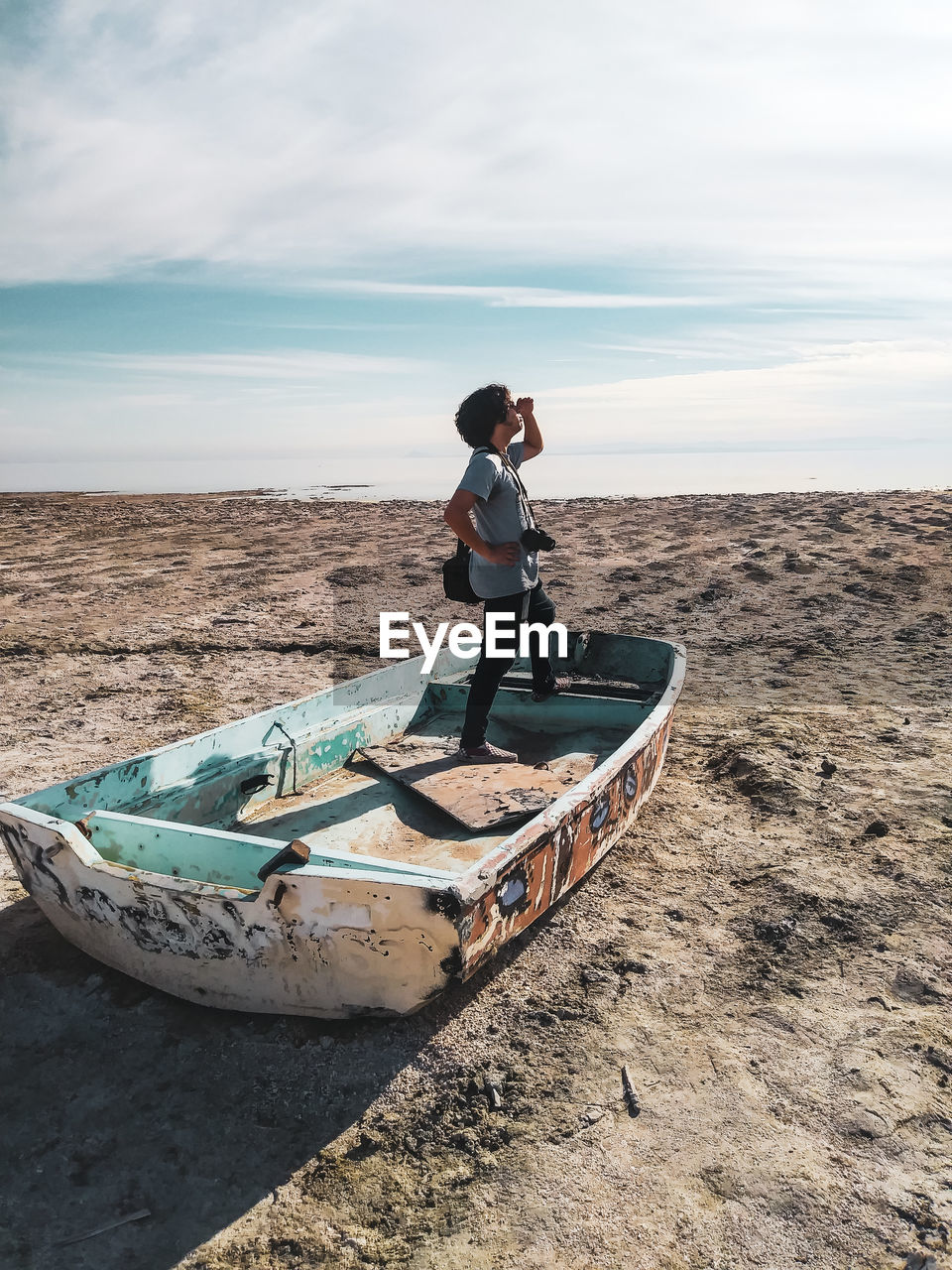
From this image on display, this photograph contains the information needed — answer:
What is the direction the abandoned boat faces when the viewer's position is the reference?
facing away from the viewer and to the right of the viewer

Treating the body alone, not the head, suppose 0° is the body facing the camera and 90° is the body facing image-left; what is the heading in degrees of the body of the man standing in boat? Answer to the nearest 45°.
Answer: approximately 270°

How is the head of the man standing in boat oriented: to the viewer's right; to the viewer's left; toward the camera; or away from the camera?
to the viewer's right
